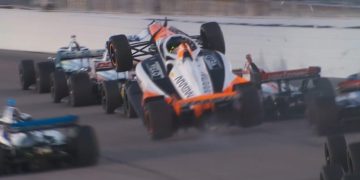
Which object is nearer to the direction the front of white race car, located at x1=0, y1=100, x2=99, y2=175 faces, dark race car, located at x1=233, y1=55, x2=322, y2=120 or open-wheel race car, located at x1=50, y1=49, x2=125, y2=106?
the open-wheel race car

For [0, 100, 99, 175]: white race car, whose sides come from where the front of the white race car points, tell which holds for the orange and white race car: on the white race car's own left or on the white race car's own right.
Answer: on the white race car's own right

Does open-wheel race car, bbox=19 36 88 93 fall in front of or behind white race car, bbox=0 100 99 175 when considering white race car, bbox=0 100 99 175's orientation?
in front

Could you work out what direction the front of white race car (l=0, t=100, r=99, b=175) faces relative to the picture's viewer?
facing away from the viewer and to the left of the viewer

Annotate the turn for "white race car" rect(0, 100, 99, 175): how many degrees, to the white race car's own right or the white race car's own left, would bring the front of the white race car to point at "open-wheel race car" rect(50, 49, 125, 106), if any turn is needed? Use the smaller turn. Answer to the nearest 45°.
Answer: approximately 45° to the white race car's own right
